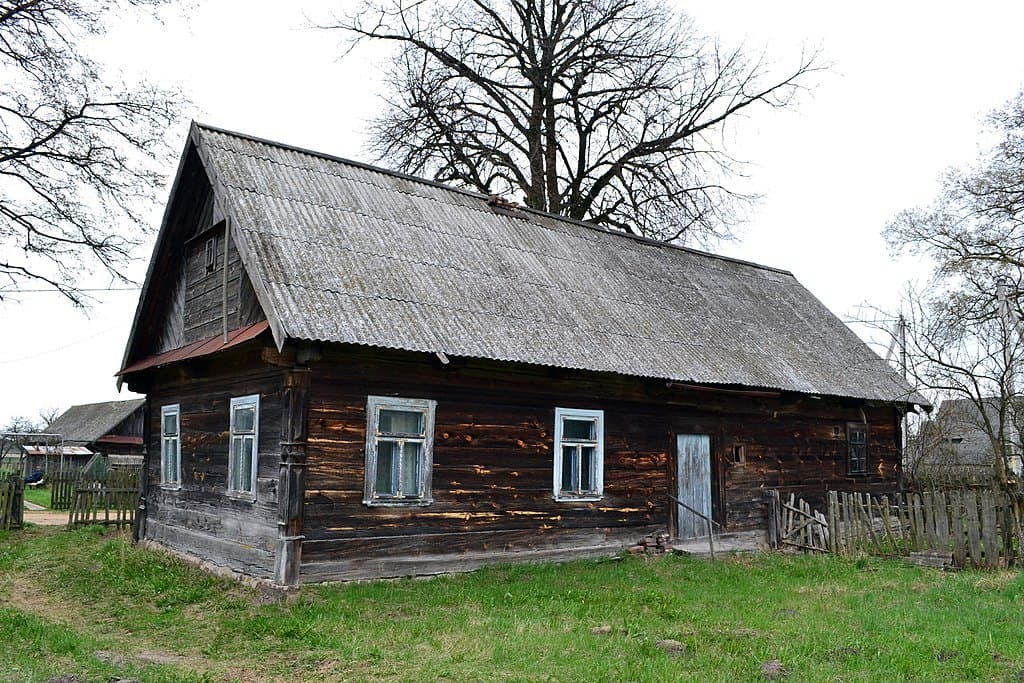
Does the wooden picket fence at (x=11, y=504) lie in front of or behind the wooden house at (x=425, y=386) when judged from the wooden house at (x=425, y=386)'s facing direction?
behind

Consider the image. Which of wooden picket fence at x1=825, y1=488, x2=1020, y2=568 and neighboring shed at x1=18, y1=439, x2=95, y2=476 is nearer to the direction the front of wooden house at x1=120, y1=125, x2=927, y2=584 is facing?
the wooden picket fence

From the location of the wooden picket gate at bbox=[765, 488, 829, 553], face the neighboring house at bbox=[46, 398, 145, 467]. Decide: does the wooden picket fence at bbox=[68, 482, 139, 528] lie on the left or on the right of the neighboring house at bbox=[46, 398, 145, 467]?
left

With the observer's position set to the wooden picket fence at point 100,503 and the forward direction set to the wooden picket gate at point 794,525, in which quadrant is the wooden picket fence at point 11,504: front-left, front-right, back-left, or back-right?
back-right

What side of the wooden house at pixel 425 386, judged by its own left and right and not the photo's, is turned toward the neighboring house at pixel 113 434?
back

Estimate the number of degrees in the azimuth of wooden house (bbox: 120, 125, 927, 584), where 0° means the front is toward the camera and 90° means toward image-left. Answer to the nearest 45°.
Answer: approximately 315°

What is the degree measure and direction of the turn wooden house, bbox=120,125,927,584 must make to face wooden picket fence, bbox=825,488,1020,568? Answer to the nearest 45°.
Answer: approximately 45° to its left

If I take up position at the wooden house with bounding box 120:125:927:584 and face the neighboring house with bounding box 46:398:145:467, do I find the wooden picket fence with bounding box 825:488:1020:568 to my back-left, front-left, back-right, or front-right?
back-right
